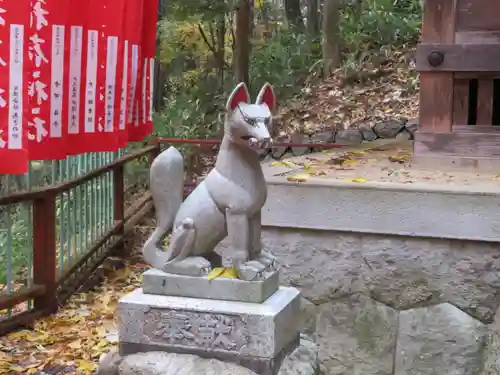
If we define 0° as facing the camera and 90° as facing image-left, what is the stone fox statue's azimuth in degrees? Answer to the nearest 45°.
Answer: approximately 315°

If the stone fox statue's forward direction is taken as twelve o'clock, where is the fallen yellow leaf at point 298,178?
The fallen yellow leaf is roughly at 8 o'clock from the stone fox statue.

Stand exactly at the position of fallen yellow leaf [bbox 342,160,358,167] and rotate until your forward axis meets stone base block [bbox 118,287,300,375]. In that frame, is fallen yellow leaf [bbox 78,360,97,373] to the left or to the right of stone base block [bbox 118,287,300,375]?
right

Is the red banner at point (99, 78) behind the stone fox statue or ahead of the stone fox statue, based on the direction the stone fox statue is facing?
behind

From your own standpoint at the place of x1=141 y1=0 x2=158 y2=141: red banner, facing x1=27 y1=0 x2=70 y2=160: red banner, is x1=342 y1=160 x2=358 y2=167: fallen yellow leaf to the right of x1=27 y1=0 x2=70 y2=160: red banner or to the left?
left

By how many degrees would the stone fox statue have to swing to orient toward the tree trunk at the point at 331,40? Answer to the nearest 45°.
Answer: approximately 135° to its left

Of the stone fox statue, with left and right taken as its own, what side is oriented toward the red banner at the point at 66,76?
back

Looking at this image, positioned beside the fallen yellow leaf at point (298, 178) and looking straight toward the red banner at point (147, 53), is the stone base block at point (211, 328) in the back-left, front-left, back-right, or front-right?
back-left

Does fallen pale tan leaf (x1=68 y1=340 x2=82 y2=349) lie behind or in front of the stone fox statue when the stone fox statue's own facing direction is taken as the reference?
behind

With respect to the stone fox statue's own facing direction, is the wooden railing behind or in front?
behind
